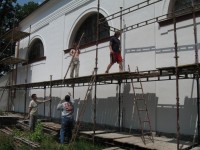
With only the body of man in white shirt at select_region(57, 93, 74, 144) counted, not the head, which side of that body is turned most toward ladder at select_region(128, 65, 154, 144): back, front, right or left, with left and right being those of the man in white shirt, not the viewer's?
right

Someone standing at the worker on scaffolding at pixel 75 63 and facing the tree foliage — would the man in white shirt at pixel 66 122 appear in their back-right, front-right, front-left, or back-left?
back-left

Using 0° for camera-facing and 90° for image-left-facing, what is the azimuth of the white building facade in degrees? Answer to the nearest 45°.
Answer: approximately 45°

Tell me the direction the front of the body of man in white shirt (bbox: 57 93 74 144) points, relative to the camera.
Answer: away from the camera

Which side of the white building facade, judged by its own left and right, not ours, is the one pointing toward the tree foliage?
right

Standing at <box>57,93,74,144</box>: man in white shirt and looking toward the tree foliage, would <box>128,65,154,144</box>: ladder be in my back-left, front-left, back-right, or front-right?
back-right

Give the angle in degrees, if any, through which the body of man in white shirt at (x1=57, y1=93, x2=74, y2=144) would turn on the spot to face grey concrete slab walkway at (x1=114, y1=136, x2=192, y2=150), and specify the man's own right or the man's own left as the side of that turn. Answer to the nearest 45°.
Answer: approximately 135° to the man's own right
